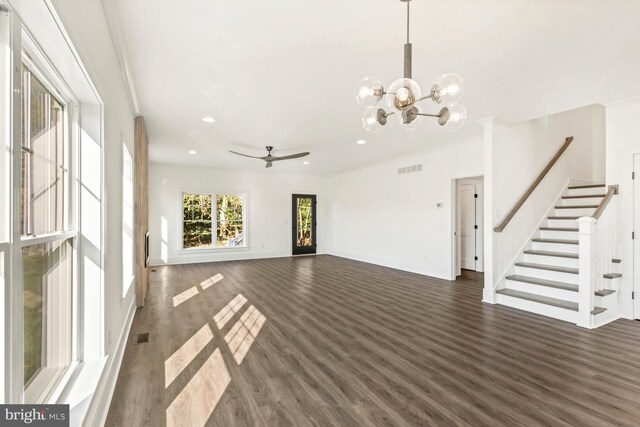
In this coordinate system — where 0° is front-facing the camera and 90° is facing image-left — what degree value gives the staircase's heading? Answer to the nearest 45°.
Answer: approximately 45°

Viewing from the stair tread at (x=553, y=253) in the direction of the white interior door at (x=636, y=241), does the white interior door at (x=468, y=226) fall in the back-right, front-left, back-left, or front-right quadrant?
back-left

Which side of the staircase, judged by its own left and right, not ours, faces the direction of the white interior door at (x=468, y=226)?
right
